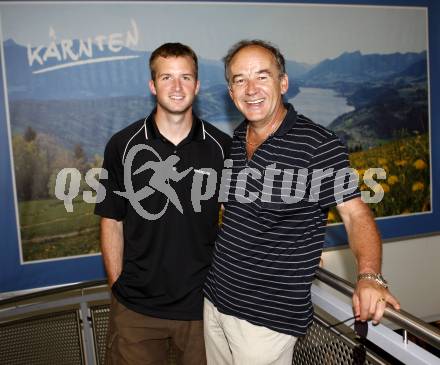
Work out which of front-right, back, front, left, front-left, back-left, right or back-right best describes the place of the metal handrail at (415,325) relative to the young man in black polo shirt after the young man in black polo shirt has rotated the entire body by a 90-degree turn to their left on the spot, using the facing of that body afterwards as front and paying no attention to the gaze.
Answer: front-right

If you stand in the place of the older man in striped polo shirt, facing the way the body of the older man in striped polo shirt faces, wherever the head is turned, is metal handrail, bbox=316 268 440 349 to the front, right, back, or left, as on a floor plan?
left

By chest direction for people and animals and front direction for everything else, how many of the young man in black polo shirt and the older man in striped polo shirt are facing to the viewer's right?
0

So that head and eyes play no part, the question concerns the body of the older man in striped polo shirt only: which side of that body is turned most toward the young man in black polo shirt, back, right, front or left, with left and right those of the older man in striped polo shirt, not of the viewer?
right

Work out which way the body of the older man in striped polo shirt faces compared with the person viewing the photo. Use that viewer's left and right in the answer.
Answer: facing the viewer and to the left of the viewer

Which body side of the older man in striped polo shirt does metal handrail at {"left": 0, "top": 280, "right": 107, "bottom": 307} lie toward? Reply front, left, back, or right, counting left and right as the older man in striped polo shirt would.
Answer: right

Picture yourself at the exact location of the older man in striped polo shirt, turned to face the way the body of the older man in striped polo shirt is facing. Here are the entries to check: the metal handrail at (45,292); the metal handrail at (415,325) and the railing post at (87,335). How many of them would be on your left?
1

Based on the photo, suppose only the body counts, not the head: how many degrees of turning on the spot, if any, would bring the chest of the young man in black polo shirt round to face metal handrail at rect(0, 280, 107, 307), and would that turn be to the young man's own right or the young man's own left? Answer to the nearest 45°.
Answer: approximately 135° to the young man's own right

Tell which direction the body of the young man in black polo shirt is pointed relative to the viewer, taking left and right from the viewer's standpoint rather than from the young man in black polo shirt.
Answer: facing the viewer

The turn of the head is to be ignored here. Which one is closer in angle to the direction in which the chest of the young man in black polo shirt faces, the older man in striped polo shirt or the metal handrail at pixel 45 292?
the older man in striped polo shirt
